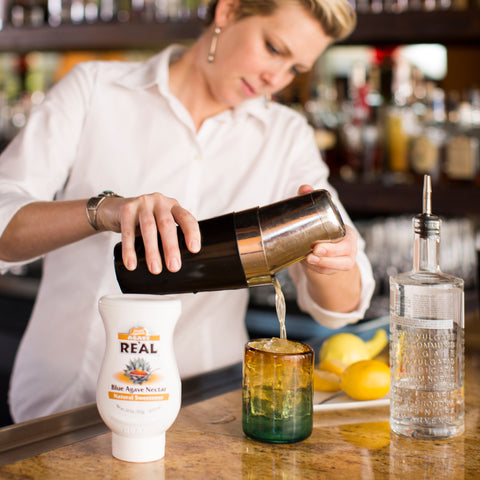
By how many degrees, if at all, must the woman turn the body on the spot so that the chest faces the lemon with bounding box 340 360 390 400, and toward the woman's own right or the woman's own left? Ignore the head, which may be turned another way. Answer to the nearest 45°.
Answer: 0° — they already face it

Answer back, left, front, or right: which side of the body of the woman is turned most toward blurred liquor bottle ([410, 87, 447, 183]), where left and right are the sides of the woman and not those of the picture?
left

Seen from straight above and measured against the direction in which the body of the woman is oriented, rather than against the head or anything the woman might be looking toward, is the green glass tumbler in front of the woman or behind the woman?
in front

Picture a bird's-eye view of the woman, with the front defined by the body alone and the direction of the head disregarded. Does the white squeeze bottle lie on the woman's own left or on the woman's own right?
on the woman's own right

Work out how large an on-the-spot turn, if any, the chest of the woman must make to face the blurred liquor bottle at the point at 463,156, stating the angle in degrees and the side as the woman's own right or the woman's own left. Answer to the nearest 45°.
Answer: approximately 90° to the woman's own left

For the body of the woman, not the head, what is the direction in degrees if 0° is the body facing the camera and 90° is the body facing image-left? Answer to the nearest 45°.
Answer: approximately 315°

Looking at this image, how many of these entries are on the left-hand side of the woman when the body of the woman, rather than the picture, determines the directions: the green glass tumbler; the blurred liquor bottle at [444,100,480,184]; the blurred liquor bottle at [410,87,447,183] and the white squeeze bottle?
2

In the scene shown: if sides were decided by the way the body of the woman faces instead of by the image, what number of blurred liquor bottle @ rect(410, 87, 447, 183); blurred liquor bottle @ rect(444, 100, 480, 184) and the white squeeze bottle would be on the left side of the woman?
2

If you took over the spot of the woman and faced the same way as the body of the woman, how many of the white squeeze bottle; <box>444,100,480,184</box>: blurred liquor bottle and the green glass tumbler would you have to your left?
1

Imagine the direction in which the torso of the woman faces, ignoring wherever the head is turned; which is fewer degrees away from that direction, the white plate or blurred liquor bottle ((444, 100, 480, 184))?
the white plate
